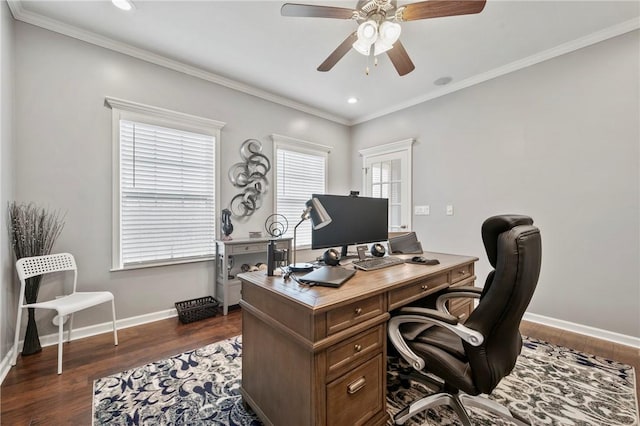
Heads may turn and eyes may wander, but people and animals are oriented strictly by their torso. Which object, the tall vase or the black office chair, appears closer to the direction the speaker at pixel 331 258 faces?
the black office chair

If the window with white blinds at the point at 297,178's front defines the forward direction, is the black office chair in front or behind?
in front

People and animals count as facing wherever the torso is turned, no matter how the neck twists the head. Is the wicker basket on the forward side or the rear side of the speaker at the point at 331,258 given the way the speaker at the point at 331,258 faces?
on the rear side

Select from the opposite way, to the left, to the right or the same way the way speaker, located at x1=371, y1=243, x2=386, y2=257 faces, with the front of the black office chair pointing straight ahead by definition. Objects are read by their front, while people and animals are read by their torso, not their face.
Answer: the opposite way

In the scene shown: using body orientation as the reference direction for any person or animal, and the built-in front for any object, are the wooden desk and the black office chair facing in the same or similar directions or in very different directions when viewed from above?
very different directions

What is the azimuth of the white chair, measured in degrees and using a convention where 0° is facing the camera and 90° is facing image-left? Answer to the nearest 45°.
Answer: approximately 315°

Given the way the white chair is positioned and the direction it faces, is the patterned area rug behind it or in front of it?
in front

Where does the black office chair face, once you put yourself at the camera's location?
facing away from the viewer and to the left of the viewer

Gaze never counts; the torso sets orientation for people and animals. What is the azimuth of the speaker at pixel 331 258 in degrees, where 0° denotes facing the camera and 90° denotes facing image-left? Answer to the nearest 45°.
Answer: approximately 315°

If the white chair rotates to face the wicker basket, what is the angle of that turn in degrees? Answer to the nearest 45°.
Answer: approximately 45° to its left
